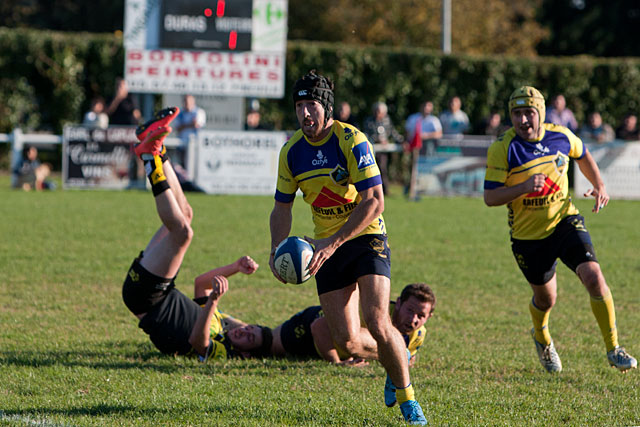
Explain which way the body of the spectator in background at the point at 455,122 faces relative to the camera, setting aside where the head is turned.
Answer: toward the camera

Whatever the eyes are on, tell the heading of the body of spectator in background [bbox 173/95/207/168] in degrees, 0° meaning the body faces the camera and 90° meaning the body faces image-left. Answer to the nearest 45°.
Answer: approximately 0°

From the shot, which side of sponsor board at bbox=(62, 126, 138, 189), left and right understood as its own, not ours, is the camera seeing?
front

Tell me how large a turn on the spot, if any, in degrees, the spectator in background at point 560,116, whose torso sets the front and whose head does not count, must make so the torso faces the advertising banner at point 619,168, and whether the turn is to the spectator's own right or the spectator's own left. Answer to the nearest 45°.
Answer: approximately 45° to the spectator's own left

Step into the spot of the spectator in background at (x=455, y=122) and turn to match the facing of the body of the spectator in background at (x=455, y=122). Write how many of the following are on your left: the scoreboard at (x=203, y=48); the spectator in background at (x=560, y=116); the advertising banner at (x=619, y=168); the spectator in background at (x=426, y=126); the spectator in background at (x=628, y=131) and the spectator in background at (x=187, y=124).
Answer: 3

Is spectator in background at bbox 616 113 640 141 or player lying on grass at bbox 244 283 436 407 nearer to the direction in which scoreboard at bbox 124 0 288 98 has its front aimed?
the player lying on grass

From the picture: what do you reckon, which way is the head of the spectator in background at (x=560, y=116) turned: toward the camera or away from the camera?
toward the camera

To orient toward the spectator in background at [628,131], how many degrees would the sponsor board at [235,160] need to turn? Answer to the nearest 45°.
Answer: approximately 90° to its left

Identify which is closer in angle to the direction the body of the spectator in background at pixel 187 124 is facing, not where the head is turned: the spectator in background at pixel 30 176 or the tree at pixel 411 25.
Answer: the spectator in background

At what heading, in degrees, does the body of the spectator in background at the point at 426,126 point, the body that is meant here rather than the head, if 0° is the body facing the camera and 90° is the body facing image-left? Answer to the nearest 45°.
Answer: approximately 0°

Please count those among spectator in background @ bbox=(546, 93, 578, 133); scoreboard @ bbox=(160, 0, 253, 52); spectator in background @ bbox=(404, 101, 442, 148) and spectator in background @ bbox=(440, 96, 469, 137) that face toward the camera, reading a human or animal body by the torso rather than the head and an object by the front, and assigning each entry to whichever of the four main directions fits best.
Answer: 4

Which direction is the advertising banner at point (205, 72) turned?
toward the camera

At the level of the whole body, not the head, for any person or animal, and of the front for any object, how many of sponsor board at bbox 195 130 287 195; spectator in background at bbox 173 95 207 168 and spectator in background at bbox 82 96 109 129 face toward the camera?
3

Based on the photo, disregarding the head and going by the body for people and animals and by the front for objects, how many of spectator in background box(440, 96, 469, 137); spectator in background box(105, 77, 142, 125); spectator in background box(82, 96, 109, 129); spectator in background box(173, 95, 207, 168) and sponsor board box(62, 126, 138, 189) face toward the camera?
5

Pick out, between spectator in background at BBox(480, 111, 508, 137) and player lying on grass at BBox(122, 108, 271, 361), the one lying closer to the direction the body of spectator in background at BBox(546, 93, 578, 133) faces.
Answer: the player lying on grass

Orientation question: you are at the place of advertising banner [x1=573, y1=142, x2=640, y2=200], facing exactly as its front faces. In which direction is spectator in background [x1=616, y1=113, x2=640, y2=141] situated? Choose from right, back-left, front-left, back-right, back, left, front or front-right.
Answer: back
